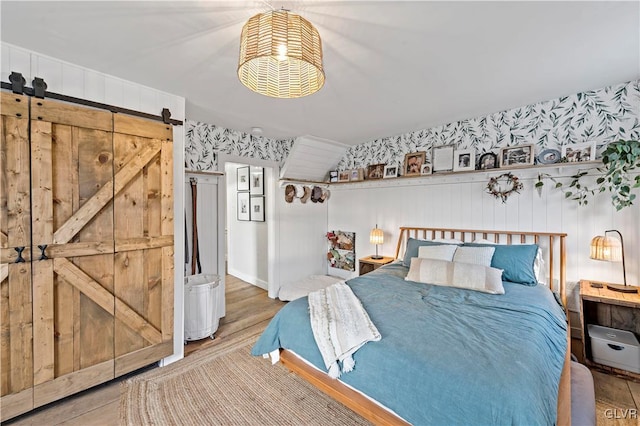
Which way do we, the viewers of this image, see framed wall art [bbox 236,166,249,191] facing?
facing the viewer and to the left of the viewer

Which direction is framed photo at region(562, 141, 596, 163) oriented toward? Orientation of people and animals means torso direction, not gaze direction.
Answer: toward the camera

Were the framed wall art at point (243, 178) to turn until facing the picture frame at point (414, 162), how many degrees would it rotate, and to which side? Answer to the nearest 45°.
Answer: approximately 90° to its left

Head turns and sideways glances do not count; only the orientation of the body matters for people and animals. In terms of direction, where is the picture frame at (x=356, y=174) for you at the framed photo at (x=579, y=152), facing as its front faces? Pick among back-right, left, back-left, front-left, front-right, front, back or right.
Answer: right

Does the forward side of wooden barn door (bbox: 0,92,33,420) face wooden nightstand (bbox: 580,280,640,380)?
no

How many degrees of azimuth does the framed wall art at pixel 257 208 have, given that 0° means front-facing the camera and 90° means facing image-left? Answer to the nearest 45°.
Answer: approximately 45°

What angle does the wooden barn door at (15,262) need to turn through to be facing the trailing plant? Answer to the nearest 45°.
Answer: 0° — it already faces it

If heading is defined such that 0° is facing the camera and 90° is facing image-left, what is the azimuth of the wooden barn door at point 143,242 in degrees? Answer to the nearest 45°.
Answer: approximately 315°

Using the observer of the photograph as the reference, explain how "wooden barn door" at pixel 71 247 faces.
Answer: facing the viewer and to the right of the viewer

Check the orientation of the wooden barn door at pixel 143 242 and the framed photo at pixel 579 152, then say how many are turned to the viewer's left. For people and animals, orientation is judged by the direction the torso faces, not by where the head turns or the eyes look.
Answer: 0

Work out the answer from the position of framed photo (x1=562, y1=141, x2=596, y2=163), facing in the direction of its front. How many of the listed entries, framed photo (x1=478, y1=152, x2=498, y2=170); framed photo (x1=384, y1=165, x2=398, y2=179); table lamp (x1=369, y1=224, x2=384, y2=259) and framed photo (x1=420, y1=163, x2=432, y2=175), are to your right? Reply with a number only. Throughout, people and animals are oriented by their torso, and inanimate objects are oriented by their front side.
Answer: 4
